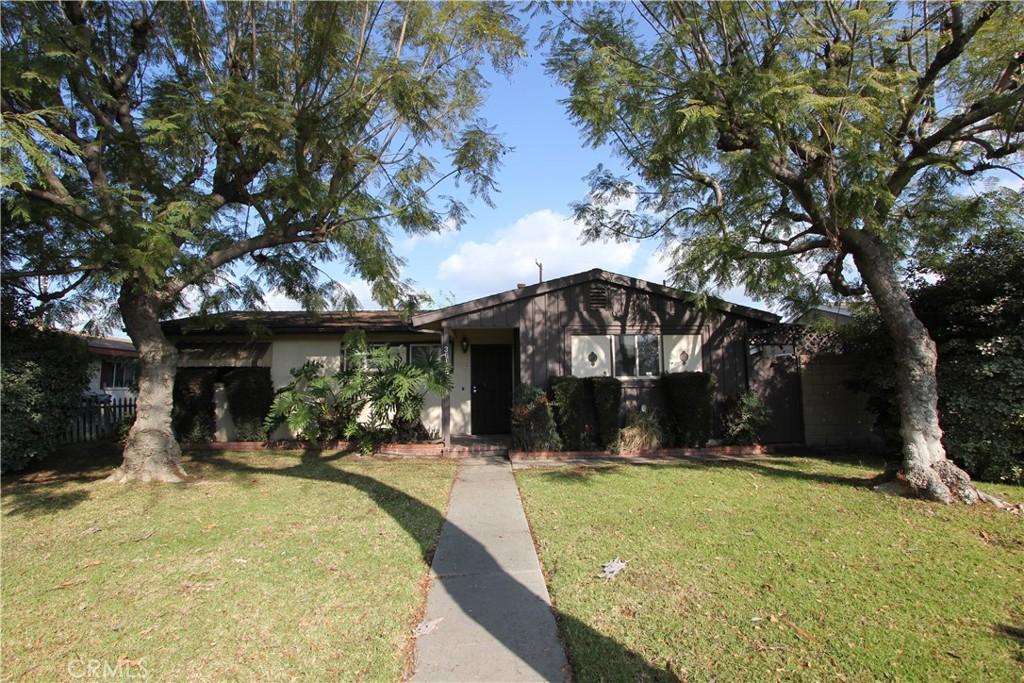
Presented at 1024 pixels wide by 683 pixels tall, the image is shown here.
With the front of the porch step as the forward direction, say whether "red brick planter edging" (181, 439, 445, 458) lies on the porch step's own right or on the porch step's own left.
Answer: on the porch step's own right

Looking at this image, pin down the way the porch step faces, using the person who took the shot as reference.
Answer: facing the viewer

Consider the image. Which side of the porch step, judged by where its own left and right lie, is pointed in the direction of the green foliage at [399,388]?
right

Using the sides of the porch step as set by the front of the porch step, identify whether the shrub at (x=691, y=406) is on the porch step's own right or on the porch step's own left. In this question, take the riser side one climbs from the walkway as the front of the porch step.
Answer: on the porch step's own left

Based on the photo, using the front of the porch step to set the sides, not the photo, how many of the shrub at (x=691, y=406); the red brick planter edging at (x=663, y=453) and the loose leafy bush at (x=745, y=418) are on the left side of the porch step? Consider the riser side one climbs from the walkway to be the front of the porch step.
3

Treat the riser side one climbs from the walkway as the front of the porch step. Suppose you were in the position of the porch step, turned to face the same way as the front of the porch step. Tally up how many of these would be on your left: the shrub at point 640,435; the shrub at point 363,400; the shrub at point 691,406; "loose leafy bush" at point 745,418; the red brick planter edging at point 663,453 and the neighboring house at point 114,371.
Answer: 4

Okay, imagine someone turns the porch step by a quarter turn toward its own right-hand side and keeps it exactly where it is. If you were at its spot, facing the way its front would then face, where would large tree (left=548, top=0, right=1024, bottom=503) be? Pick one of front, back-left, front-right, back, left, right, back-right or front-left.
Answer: back-left

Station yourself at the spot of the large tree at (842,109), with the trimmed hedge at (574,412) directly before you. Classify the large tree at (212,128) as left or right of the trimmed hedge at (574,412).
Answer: left

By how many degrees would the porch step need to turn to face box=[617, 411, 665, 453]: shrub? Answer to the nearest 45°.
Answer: approximately 90° to its left

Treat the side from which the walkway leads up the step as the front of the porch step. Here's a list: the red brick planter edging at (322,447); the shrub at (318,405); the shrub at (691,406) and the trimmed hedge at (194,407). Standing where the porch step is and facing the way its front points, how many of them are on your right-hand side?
3

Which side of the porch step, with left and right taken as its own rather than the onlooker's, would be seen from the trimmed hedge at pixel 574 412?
left

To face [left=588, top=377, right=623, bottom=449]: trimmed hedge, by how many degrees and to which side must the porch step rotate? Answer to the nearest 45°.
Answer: approximately 90° to its left

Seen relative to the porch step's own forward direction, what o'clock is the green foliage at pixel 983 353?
The green foliage is roughly at 10 o'clock from the porch step.

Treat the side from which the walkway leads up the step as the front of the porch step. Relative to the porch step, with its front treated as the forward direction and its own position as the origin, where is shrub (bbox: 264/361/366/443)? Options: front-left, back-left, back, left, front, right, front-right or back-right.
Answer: right
